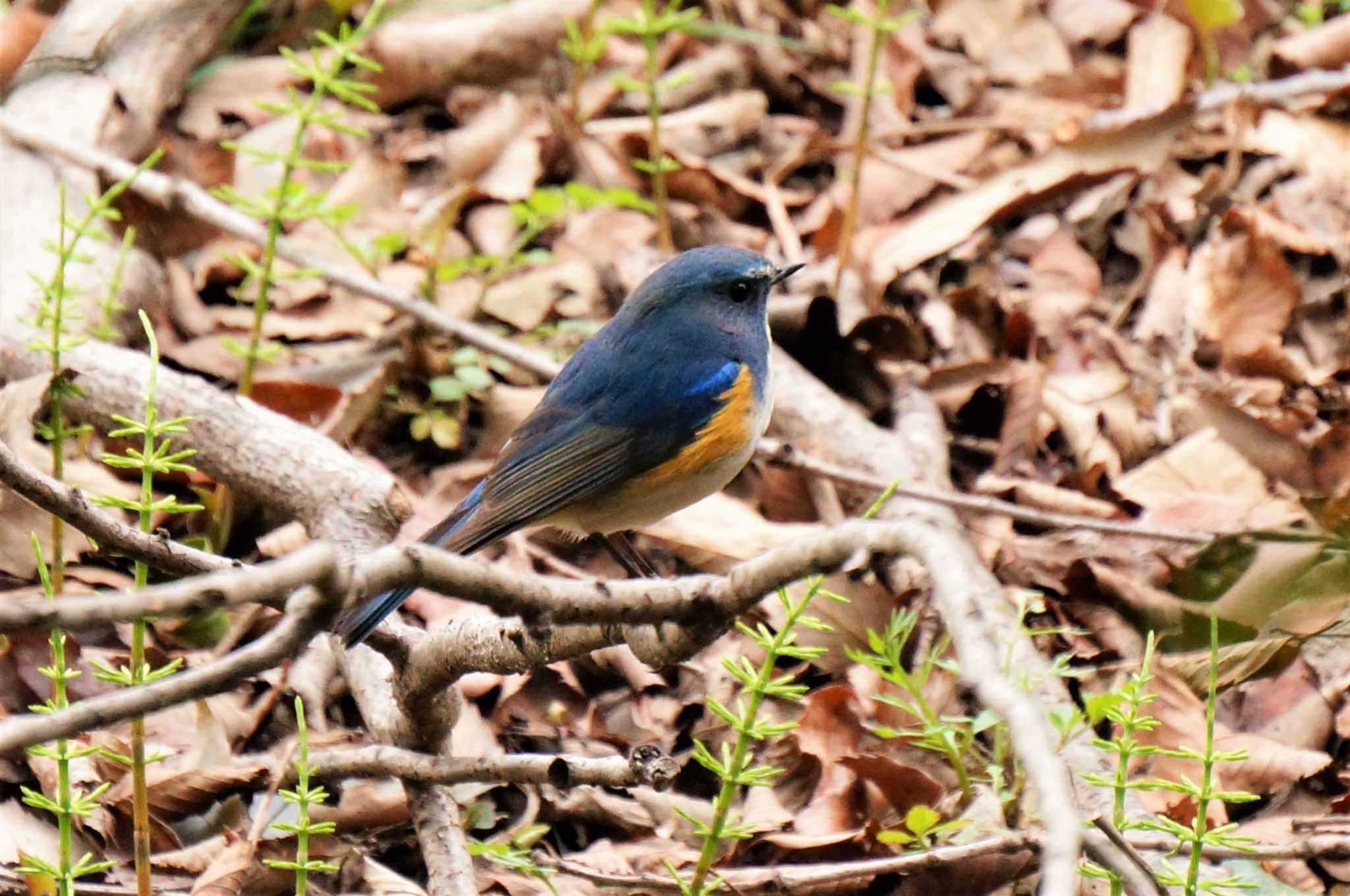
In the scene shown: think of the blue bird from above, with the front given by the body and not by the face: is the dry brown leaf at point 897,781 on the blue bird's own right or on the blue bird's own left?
on the blue bird's own right

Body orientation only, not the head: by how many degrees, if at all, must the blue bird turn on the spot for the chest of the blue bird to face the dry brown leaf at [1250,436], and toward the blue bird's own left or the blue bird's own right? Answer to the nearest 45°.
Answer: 0° — it already faces it

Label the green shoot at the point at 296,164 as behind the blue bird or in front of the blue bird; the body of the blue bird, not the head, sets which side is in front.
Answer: behind

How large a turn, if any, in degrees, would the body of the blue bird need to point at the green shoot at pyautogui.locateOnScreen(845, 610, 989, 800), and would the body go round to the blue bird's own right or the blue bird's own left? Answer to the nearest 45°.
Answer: approximately 90° to the blue bird's own right

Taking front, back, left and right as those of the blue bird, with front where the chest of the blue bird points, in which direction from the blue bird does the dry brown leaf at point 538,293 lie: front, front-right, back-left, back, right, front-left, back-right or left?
left

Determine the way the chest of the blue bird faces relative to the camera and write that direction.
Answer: to the viewer's right

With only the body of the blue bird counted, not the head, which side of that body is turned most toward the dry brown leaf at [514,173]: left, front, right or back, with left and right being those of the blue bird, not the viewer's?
left

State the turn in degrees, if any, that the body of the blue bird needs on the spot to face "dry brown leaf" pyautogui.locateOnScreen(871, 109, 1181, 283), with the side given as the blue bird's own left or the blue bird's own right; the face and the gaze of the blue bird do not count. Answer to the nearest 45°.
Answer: approximately 45° to the blue bird's own left

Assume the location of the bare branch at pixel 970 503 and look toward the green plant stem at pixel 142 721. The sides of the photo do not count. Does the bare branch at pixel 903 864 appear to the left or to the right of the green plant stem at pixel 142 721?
left

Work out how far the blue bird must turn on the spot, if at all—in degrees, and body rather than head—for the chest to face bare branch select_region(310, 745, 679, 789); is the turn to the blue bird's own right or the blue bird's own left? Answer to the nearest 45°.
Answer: approximately 90° to the blue bird's own right

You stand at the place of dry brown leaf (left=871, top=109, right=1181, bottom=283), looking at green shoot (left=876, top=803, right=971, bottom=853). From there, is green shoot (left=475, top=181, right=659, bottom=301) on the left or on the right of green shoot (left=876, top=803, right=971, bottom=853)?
right

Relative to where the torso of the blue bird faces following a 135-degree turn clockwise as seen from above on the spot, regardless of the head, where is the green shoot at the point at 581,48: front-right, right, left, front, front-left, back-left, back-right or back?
back-right

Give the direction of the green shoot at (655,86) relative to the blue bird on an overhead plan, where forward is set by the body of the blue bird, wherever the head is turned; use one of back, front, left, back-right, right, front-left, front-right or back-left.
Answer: left

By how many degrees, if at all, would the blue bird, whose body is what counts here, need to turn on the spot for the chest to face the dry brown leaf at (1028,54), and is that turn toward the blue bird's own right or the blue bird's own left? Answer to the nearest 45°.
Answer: approximately 45° to the blue bird's own left

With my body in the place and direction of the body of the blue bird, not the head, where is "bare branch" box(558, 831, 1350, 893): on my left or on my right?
on my right

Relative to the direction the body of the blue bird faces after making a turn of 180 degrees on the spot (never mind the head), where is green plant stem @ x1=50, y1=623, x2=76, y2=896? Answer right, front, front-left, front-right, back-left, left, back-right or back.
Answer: front-left

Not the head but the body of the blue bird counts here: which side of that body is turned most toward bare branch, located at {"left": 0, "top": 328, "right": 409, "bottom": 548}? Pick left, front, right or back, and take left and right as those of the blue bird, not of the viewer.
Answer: back

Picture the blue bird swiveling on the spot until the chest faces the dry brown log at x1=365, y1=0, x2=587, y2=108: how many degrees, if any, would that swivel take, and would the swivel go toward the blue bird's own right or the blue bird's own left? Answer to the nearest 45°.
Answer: approximately 90° to the blue bird's own left
